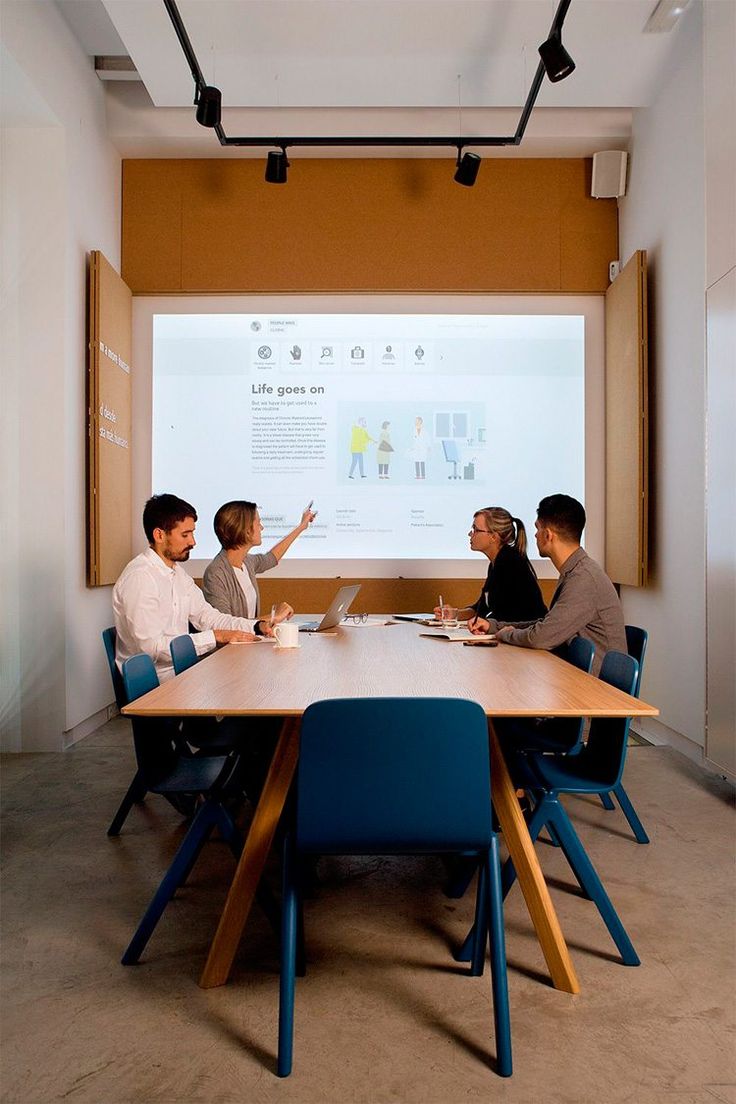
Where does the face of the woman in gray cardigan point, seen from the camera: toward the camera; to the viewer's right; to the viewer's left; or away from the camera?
to the viewer's right

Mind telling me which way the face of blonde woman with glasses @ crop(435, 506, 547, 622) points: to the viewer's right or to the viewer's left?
to the viewer's left

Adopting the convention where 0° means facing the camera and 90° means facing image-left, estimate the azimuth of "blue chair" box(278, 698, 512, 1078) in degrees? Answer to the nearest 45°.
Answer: approximately 180°

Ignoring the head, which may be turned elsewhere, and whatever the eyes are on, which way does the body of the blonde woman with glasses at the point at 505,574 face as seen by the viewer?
to the viewer's left

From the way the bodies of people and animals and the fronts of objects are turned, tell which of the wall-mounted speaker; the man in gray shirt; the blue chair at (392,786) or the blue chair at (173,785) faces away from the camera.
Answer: the blue chair at (392,786)

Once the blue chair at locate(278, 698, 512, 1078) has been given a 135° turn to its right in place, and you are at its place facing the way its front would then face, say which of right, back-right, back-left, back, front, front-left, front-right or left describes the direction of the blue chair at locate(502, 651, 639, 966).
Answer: left

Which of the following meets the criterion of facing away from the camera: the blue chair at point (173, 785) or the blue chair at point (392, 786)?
the blue chair at point (392, 786)

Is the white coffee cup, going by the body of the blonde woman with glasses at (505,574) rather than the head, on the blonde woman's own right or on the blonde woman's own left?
on the blonde woman's own left

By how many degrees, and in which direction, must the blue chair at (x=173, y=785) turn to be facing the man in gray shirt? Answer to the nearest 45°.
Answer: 0° — it already faces them

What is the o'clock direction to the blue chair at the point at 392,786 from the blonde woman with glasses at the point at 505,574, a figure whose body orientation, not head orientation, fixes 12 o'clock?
The blue chair is roughly at 9 o'clock from the blonde woman with glasses.

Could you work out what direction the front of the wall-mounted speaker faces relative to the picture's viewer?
facing the viewer and to the left of the viewer

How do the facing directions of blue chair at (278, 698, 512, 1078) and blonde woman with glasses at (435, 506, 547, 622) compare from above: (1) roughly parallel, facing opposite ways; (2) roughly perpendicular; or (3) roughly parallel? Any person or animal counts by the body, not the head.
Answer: roughly perpendicular

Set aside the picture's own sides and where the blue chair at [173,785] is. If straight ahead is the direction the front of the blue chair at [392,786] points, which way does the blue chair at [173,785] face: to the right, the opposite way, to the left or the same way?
to the right

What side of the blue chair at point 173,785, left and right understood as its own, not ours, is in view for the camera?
right

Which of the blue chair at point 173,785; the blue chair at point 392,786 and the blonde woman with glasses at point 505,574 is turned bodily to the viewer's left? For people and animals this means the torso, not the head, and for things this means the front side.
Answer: the blonde woman with glasses

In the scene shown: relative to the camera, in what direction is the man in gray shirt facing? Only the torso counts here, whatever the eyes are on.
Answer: to the viewer's left

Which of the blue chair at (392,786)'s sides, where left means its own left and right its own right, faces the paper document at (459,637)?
front

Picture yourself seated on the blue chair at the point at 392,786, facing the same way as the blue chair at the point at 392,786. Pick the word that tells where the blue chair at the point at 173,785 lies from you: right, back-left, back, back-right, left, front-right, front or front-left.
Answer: front-left
